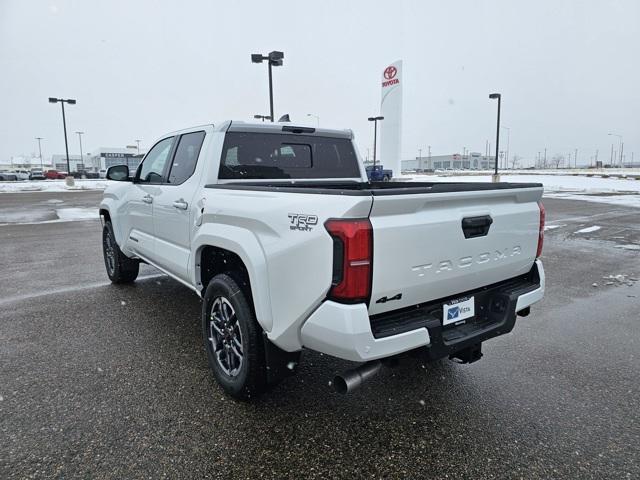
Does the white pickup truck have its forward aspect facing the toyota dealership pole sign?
no

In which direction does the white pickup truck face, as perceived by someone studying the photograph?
facing away from the viewer and to the left of the viewer
